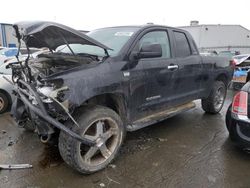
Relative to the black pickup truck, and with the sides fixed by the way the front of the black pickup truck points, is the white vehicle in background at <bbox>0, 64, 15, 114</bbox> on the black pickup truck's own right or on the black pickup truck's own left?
on the black pickup truck's own right

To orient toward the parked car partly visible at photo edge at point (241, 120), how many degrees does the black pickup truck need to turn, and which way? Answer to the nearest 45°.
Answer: approximately 135° to its left

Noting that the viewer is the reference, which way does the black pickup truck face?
facing the viewer and to the left of the viewer
